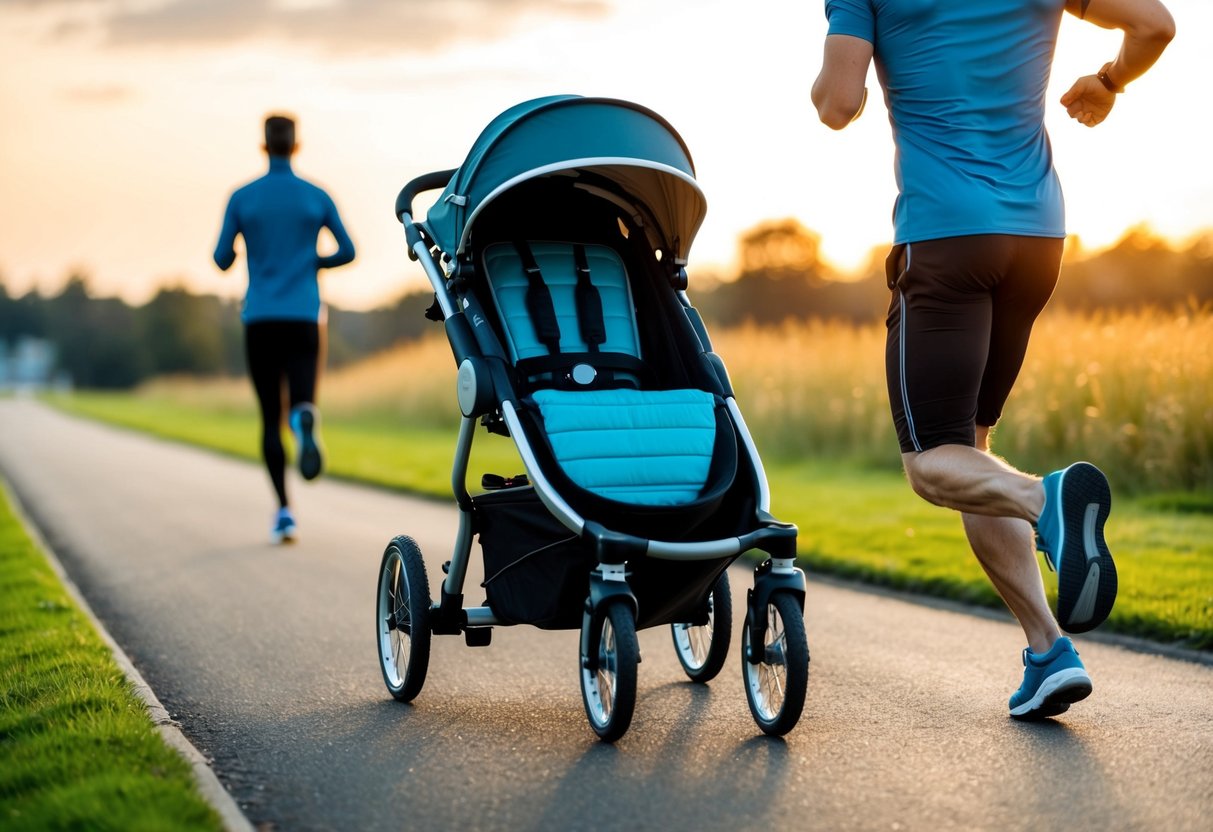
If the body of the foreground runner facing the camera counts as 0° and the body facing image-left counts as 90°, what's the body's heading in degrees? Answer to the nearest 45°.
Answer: approximately 135°

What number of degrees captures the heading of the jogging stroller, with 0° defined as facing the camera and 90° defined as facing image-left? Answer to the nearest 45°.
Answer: approximately 315°

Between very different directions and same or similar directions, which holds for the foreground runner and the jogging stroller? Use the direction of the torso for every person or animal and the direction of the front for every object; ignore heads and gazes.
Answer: very different directions

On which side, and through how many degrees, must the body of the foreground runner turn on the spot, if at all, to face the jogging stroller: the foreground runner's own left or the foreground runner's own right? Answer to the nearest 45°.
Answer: approximately 45° to the foreground runner's own left
